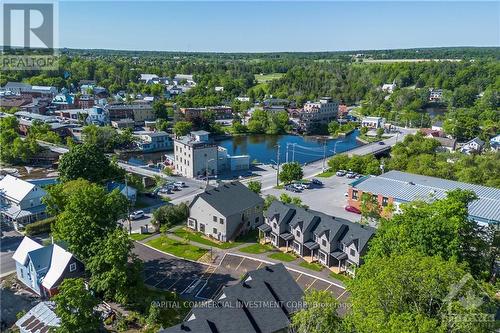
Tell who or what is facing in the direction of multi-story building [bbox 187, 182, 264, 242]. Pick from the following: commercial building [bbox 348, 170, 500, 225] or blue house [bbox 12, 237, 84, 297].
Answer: the commercial building

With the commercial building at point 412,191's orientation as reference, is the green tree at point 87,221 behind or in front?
in front

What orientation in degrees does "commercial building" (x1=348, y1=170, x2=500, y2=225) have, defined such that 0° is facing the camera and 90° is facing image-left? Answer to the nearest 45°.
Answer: approximately 45°

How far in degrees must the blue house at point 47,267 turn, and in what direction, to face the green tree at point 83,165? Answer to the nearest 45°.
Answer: approximately 135° to its right

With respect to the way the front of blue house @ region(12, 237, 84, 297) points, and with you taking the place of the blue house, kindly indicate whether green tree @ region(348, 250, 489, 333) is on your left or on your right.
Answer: on your left
